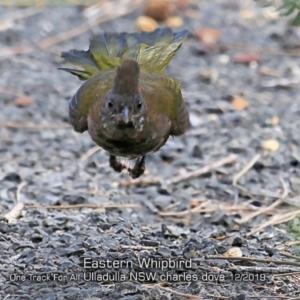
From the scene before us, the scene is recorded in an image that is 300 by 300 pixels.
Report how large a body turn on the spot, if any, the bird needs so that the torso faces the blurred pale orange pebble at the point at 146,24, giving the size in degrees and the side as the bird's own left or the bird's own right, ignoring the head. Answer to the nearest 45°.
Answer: approximately 180°

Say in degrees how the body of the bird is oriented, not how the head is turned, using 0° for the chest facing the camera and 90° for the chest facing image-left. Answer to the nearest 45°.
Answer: approximately 0°

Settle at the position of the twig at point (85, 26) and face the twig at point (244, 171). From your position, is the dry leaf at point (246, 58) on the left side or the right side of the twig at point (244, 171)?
left

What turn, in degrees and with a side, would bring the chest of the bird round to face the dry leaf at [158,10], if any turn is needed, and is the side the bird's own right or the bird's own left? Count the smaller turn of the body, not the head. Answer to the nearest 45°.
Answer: approximately 180°

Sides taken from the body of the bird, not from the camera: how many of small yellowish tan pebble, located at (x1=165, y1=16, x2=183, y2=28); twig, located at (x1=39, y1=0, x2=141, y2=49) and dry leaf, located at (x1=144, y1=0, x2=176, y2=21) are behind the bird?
3

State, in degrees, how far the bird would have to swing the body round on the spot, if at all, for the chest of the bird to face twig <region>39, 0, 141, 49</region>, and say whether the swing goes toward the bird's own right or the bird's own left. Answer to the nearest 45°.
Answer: approximately 180°

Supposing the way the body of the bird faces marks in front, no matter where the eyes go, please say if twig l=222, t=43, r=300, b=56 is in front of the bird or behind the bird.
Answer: behind

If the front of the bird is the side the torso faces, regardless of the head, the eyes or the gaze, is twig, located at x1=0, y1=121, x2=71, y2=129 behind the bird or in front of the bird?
behind

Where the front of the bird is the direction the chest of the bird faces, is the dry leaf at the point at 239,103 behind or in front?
behind

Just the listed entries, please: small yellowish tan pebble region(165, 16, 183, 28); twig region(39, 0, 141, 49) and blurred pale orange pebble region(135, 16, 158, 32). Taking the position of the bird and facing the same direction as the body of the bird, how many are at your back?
3
